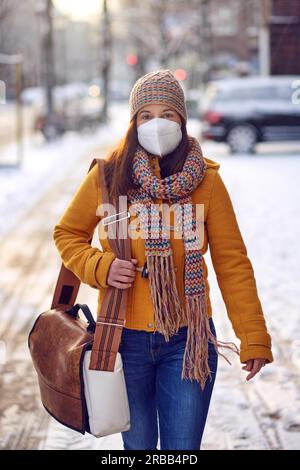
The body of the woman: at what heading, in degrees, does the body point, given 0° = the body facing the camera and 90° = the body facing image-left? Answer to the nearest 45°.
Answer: approximately 0°

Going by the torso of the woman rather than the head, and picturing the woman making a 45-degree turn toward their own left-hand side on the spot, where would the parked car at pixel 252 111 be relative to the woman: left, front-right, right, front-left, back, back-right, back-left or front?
back-left
